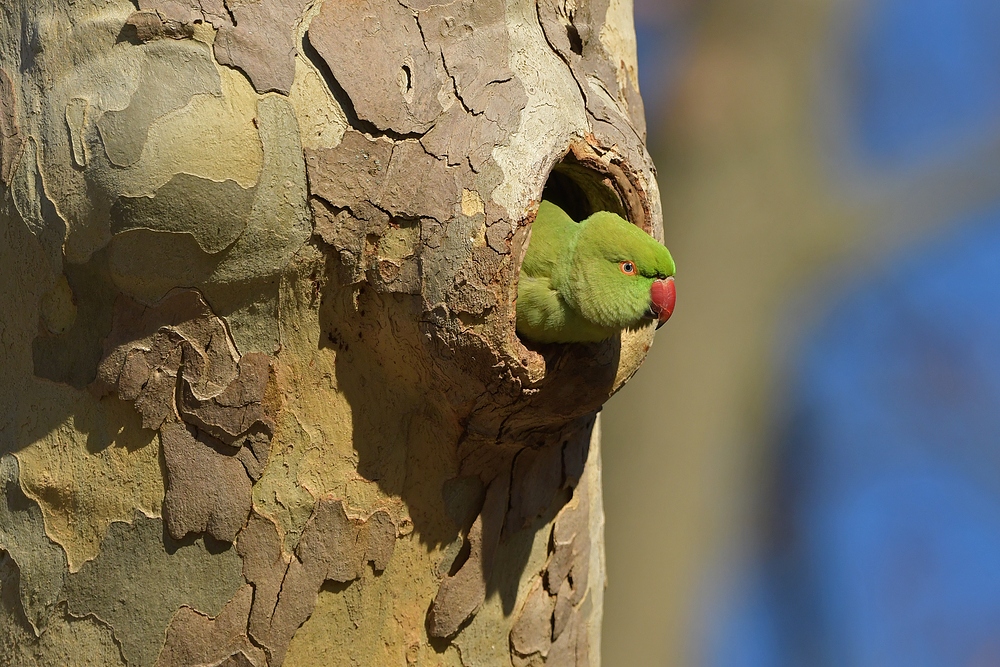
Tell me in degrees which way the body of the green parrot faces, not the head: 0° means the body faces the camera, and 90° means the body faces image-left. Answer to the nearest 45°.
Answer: approximately 270°
